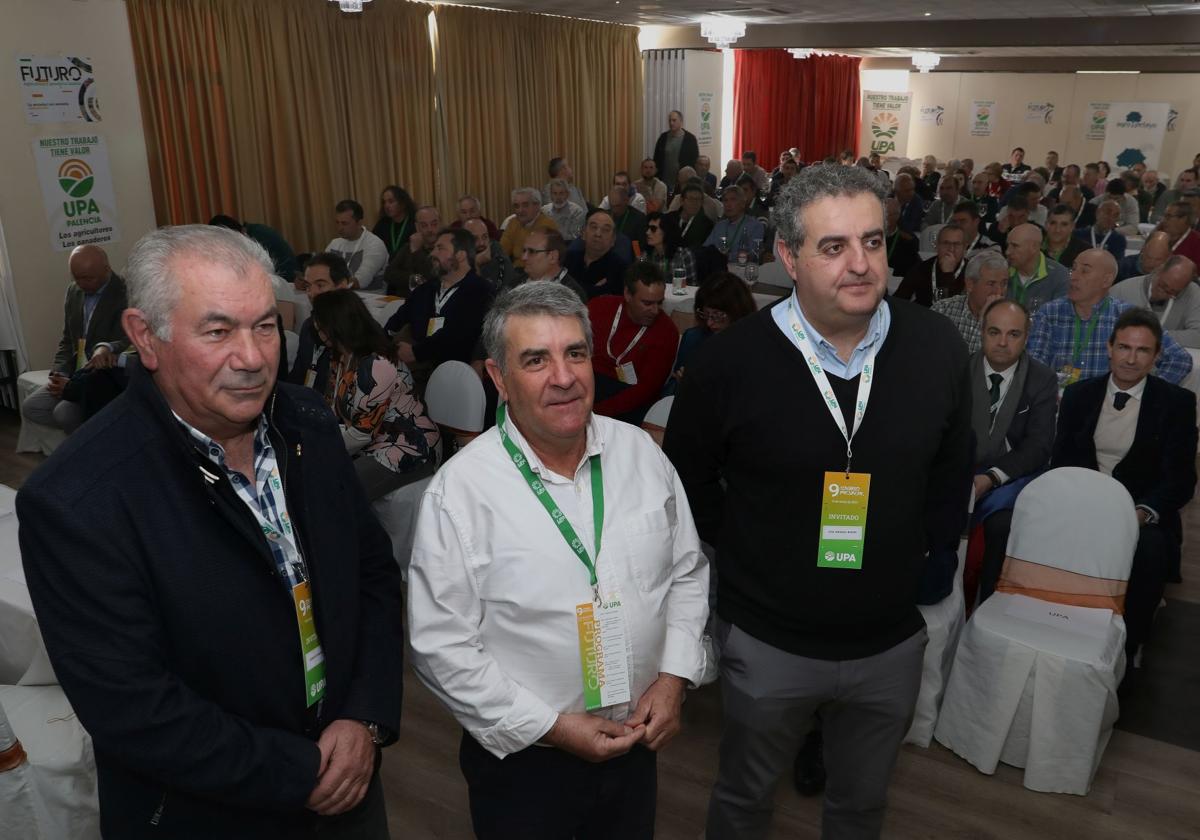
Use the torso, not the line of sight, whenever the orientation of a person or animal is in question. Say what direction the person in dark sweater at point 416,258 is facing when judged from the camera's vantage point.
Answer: facing the viewer and to the right of the viewer

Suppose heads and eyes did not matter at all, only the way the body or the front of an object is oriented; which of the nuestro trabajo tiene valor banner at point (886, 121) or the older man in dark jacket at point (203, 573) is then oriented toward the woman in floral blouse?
the nuestro trabajo tiene valor banner

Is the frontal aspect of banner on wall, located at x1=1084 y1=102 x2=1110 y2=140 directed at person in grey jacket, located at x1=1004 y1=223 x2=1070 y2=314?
yes

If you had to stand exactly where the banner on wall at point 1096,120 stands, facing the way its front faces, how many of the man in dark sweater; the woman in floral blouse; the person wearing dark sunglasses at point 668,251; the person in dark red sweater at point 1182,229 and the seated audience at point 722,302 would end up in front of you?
5

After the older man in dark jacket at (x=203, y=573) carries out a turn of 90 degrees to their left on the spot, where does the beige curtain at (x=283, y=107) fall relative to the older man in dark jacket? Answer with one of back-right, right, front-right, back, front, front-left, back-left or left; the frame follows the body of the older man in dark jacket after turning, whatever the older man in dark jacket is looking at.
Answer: front-left

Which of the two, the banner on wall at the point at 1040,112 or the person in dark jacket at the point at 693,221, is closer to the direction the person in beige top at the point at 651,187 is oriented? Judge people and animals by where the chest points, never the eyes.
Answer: the person in dark jacket

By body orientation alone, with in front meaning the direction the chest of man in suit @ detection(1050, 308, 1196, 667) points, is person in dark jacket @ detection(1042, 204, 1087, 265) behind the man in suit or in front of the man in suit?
behind

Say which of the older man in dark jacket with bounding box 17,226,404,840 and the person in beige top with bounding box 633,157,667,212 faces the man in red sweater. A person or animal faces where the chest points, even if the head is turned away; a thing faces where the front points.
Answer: the person in beige top

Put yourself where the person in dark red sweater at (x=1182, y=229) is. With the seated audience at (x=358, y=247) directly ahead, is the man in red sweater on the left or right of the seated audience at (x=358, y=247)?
left

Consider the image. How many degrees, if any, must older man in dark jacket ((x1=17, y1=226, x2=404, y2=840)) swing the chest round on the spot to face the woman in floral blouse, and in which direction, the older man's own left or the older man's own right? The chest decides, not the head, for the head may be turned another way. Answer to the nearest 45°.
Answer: approximately 135° to the older man's own left
